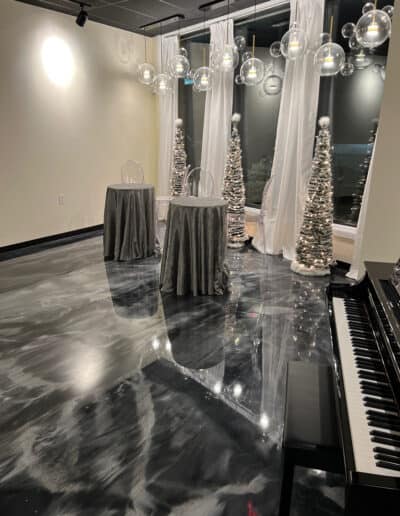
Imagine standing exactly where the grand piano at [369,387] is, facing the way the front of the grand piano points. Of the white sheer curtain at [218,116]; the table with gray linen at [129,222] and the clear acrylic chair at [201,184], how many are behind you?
0

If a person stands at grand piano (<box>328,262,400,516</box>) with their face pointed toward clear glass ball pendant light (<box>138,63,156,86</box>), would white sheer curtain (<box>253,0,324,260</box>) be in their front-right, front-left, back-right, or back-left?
front-right

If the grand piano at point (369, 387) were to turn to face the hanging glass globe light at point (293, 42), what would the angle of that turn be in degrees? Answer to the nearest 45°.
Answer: approximately 45° to its right

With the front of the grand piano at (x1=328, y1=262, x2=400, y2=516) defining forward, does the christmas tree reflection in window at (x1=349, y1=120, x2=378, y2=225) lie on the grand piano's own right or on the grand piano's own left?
on the grand piano's own right

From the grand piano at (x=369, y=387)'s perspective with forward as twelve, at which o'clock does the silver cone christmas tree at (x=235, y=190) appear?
The silver cone christmas tree is roughly at 2 o'clock from the grand piano.

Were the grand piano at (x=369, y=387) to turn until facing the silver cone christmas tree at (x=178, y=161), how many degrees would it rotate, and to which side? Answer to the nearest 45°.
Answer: approximately 45° to its right

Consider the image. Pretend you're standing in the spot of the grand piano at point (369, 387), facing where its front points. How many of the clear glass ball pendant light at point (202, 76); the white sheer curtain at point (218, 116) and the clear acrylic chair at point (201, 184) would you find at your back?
0

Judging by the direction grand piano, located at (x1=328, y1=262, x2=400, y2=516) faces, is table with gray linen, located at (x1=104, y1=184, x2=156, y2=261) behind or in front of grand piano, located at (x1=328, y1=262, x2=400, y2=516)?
in front

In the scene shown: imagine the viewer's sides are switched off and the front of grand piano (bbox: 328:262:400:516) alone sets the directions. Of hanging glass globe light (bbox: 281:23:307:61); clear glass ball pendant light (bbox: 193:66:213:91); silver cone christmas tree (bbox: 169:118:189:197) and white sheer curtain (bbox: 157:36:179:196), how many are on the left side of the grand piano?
0

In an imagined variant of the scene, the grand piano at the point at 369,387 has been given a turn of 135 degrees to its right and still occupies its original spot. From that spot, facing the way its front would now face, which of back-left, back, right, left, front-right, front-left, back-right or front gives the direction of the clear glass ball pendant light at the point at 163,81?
left

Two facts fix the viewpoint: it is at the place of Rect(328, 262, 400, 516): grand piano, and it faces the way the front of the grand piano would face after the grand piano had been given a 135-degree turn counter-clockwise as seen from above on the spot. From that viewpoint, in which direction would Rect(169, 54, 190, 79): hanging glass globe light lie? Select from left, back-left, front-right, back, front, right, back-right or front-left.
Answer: back

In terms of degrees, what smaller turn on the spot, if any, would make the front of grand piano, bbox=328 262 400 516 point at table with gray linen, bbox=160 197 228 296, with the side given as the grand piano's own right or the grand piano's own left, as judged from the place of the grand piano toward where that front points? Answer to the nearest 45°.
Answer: approximately 45° to the grand piano's own right

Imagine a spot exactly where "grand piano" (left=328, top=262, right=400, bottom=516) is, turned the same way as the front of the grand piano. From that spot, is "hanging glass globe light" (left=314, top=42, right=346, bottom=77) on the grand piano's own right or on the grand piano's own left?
on the grand piano's own right

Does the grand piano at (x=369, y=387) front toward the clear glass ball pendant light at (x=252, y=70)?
no

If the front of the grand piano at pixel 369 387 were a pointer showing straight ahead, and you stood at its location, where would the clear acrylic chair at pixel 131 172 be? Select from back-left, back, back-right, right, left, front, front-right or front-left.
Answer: front-right

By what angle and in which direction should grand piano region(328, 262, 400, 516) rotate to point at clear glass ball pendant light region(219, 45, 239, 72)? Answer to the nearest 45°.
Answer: approximately 45° to its right

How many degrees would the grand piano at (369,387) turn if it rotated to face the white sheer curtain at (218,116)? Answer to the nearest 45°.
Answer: approximately 45° to its right

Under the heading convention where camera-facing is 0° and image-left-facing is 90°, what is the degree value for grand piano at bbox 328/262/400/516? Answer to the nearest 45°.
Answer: approximately 90°

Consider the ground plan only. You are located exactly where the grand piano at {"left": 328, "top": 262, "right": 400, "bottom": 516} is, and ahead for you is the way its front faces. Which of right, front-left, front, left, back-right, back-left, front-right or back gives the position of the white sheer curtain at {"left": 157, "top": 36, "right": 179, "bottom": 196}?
front-right

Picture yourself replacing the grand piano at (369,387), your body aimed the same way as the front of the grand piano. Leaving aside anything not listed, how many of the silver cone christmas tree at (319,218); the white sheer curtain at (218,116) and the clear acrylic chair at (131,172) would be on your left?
0
